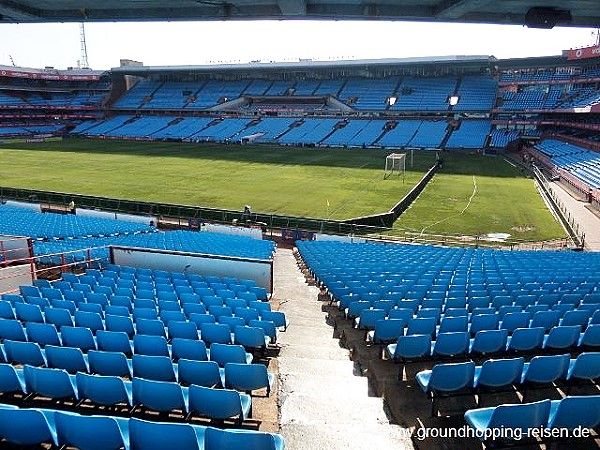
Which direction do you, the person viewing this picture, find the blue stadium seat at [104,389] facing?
facing away from the viewer and to the right of the viewer

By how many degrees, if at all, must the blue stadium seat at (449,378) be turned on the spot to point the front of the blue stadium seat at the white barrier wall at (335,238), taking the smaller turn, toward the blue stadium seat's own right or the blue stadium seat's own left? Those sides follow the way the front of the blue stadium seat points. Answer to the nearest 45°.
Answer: approximately 45° to the blue stadium seat's own right

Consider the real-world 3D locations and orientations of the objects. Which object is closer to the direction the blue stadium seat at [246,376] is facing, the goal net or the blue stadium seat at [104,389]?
the goal net

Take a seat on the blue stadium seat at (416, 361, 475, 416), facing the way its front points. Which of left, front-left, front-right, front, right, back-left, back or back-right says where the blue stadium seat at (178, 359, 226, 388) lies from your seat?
front-left

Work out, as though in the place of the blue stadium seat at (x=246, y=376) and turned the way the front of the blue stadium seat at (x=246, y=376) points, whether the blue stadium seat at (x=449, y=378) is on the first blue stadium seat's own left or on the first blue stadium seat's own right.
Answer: on the first blue stadium seat's own right

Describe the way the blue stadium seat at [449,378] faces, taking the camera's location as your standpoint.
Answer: facing away from the viewer and to the left of the viewer

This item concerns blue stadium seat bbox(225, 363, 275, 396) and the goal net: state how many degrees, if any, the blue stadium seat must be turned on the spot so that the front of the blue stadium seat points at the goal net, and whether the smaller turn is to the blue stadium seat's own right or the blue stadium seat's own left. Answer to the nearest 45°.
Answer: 0° — it already faces it

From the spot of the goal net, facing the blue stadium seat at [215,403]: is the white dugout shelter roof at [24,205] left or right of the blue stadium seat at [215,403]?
right

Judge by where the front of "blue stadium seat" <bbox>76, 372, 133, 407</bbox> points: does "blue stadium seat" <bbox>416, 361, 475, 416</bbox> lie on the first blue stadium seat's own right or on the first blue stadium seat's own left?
on the first blue stadium seat's own right

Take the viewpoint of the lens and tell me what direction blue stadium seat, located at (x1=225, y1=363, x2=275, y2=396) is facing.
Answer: facing away from the viewer
